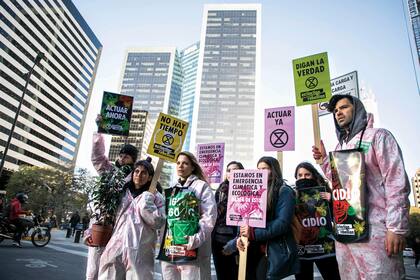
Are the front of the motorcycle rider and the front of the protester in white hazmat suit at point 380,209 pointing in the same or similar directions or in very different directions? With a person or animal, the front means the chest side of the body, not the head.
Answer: very different directions

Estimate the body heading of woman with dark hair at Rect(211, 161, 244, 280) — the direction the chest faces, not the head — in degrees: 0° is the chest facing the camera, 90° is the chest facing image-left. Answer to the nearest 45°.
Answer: approximately 315°

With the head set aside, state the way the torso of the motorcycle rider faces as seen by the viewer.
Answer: to the viewer's right

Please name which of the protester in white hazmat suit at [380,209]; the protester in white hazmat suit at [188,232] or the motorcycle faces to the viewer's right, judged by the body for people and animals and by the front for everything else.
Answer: the motorcycle

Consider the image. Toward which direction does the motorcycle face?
to the viewer's right

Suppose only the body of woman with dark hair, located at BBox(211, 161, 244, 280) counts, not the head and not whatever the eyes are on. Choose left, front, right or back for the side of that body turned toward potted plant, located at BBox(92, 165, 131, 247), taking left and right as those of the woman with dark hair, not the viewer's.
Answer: right
